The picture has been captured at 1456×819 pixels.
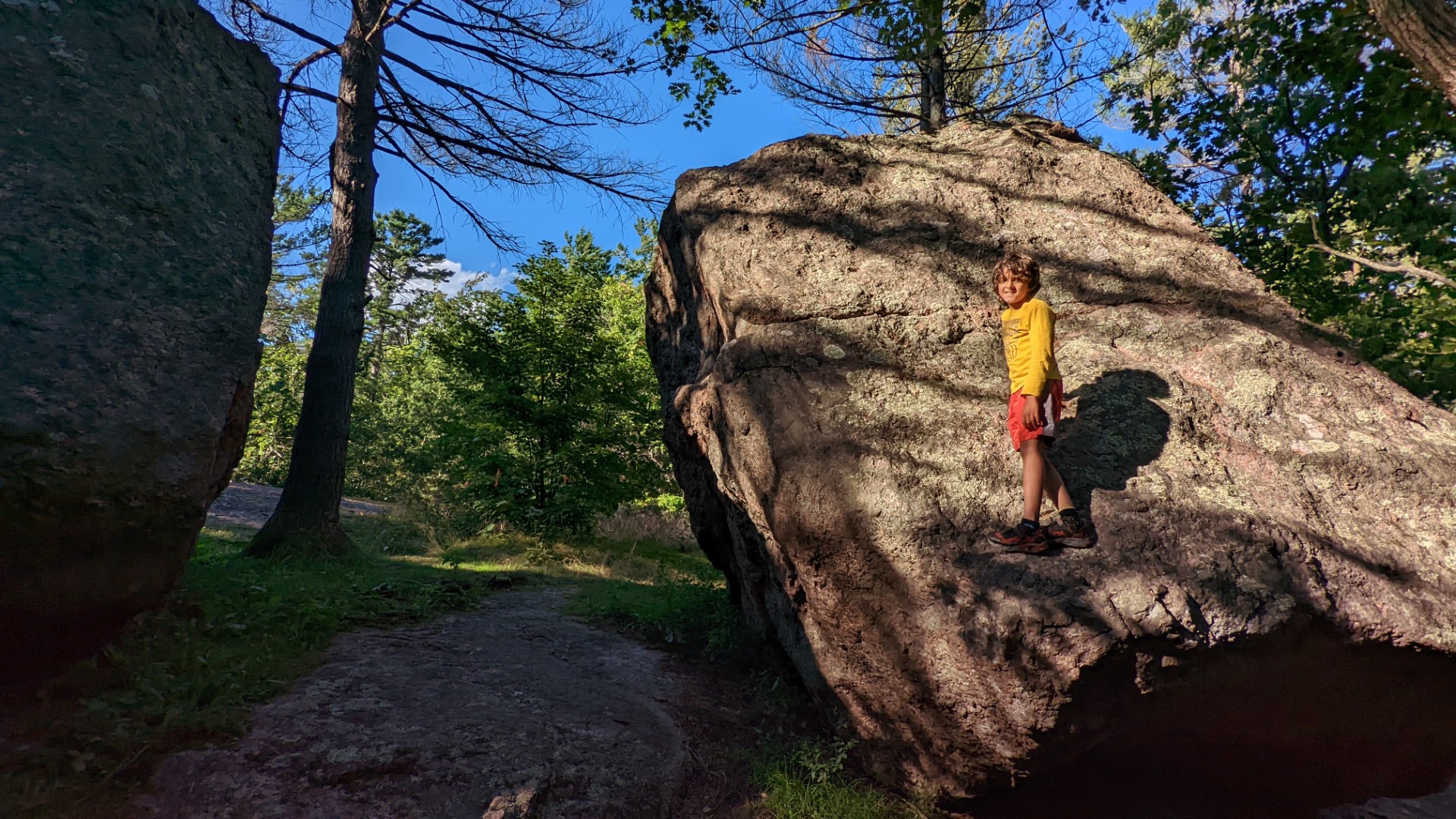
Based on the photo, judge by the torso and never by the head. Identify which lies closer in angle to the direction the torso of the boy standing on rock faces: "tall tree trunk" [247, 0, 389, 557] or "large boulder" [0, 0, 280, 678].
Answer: the large boulder

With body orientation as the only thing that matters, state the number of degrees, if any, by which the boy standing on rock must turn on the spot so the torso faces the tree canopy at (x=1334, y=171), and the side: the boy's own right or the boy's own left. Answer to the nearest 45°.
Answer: approximately 180°

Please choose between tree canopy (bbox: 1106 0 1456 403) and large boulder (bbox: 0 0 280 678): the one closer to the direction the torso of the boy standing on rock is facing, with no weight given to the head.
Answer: the large boulder

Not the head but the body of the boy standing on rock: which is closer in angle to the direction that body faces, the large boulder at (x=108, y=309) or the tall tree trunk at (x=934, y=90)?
the large boulder

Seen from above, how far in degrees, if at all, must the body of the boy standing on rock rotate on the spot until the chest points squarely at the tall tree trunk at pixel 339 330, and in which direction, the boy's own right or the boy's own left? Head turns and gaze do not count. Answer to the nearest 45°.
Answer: approximately 45° to the boy's own right

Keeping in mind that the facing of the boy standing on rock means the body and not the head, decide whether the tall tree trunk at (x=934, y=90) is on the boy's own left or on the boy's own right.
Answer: on the boy's own right

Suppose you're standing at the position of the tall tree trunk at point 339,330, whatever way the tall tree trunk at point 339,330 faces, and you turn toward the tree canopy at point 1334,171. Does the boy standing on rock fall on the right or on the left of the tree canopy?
right

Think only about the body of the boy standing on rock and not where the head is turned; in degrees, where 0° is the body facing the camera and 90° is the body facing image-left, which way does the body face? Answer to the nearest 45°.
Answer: approximately 45°

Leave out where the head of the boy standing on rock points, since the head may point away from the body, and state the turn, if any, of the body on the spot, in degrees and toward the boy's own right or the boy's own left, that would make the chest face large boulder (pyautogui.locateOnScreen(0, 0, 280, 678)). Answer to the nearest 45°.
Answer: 0° — they already face it
